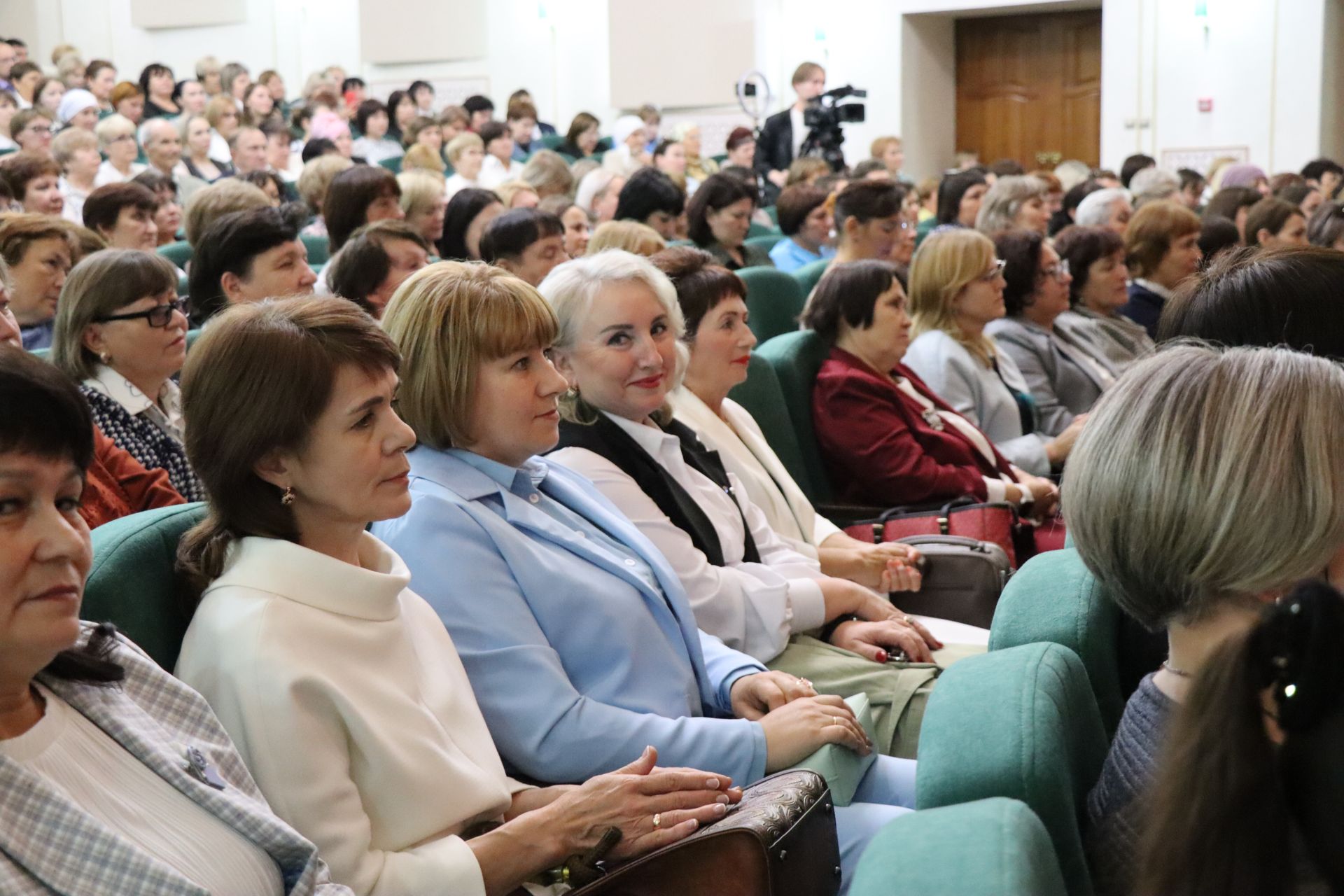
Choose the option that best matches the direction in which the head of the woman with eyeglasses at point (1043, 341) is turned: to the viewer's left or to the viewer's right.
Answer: to the viewer's right

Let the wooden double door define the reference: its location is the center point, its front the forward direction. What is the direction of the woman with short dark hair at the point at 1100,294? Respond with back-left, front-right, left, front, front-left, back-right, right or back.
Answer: front

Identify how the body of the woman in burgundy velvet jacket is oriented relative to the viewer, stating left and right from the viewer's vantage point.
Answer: facing to the right of the viewer

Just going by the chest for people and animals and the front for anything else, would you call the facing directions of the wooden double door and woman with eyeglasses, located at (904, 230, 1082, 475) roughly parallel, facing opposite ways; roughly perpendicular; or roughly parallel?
roughly perpendicular

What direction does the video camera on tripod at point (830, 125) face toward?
to the viewer's right

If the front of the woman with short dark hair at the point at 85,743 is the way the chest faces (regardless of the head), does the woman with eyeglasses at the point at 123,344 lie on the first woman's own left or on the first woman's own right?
on the first woman's own left

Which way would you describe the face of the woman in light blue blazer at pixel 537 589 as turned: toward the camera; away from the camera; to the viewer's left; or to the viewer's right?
to the viewer's right

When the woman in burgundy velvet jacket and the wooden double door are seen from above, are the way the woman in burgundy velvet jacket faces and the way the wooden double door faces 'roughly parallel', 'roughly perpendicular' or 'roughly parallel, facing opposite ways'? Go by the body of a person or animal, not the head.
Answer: roughly perpendicular

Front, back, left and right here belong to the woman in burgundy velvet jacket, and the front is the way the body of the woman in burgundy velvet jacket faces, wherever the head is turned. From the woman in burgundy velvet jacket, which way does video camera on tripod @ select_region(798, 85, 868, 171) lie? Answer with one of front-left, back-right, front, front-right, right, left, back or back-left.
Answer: left

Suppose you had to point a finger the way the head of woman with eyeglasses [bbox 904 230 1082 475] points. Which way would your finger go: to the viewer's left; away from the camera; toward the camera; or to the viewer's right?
to the viewer's right

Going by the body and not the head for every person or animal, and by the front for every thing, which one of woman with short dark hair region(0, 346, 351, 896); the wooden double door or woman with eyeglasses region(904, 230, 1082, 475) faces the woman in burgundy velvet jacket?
the wooden double door

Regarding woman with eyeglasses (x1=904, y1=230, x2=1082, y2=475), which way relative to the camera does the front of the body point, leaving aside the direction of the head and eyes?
to the viewer's right

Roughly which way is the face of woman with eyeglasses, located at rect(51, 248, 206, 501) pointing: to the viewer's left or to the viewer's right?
to the viewer's right
